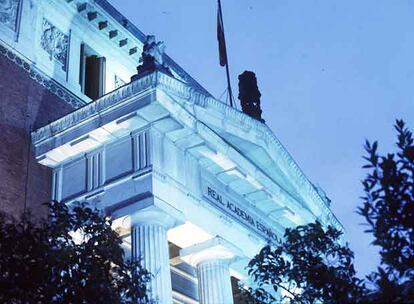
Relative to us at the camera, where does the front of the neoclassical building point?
facing the viewer and to the right of the viewer
